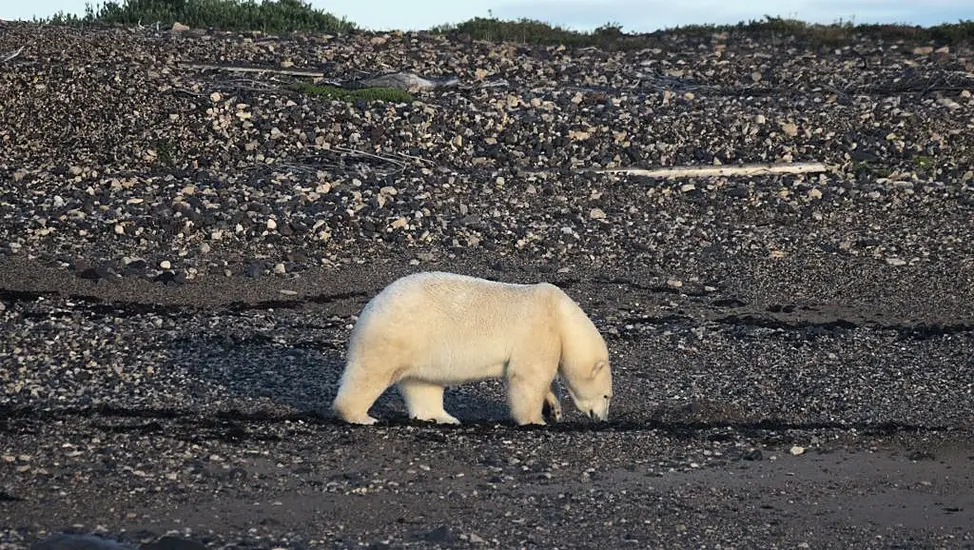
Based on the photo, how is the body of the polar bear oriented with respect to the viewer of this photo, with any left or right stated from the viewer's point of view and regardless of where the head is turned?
facing to the right of the viewer

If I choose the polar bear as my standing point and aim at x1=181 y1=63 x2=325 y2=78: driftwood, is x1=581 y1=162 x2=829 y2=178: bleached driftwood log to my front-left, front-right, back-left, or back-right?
front-right

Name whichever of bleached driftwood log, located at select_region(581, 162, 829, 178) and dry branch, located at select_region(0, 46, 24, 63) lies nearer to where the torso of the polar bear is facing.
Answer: the bleached driftwood log

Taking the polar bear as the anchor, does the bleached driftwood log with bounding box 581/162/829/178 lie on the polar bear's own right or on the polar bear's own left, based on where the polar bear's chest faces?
on the polar bear's own left

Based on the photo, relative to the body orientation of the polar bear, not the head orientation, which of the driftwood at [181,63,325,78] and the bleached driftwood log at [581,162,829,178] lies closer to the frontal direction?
the bleached driftwood log

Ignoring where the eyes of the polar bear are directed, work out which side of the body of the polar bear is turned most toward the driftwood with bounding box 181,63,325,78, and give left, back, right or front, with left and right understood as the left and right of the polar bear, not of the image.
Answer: left

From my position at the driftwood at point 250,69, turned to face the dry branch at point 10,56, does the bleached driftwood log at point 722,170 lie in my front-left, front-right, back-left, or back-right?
back-left

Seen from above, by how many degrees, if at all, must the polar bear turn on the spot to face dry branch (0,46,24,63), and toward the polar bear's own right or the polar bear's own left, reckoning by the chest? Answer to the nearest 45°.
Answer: approximately 135° to the polar bear's own left

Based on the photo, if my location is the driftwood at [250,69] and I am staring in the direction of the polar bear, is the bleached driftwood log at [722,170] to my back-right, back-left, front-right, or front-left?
front-left
